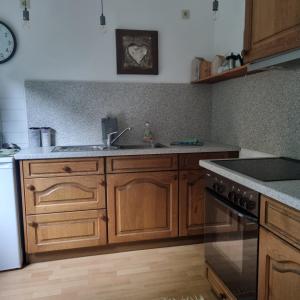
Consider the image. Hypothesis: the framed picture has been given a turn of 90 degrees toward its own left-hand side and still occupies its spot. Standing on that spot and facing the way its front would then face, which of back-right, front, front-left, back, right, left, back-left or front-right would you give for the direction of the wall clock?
back

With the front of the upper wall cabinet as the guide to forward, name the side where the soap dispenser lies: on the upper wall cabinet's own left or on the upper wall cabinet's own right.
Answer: on the upper wall cabinet's own right

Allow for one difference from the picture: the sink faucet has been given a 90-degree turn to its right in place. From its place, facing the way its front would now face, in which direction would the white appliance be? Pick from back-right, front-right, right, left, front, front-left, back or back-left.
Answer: front-right

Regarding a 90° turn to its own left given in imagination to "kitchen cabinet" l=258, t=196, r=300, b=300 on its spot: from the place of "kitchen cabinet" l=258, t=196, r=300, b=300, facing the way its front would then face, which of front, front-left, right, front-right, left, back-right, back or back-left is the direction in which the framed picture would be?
back

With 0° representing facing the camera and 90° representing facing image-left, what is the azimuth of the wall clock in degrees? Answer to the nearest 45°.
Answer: approximately 0°

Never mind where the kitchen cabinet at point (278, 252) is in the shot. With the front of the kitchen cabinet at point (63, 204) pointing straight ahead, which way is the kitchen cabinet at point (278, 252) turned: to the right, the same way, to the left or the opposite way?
to the right

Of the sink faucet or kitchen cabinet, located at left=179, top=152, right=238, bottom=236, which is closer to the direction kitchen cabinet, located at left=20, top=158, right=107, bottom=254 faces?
the kitchen cabinet
